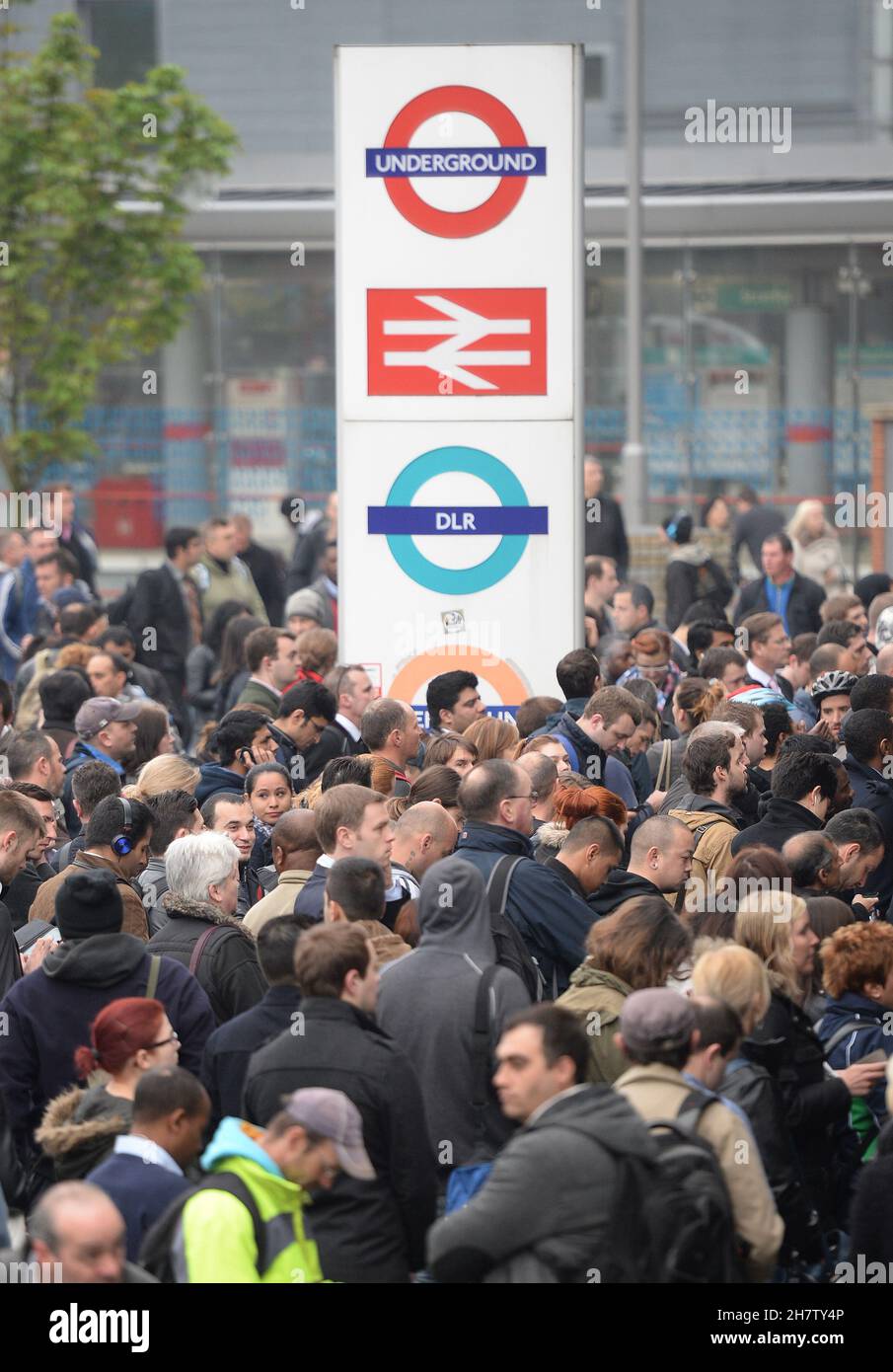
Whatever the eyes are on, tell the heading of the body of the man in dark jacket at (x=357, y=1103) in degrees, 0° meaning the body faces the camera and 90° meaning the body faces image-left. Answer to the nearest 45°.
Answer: approximately 225°

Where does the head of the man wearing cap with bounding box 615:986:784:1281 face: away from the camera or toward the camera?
away from the camera

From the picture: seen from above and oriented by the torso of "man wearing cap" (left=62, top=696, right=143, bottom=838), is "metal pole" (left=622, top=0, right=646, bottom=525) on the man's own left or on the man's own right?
on the man's own left

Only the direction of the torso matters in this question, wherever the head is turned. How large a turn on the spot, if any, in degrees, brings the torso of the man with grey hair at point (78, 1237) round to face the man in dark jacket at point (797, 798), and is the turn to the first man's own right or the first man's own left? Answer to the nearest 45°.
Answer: approximately 90° to the first man's own left

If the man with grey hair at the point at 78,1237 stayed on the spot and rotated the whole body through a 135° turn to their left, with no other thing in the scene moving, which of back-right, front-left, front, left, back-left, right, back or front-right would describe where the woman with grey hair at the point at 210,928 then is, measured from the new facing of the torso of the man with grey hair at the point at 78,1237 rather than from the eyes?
front

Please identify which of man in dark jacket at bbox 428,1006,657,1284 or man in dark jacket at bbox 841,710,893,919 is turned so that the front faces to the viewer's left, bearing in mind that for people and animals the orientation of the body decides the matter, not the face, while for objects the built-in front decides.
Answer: man in dark jacket at bbox 428,1006,657,1284

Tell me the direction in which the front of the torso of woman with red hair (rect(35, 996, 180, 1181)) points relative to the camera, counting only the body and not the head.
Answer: to the viewer's right

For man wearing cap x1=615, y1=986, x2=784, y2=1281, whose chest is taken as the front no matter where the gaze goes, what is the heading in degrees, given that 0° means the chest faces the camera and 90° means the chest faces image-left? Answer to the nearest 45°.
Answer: approximately 180°

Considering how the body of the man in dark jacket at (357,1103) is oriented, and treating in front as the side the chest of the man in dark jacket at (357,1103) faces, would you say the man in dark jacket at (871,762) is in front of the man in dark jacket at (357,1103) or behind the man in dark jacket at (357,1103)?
in front

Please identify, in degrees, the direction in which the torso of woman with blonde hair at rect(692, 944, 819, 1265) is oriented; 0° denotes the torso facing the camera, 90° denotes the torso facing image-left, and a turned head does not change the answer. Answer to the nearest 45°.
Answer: approximately 225°
